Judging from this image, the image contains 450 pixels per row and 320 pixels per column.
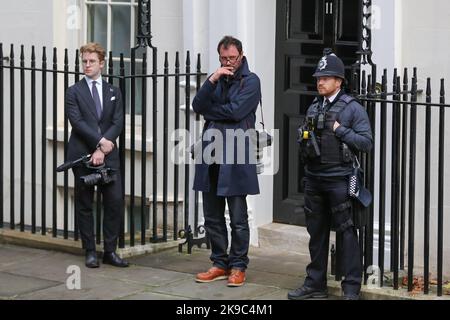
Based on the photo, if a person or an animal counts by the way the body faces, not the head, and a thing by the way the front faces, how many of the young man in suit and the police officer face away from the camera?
0

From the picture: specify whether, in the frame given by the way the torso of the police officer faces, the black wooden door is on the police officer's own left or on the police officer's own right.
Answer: on the police officer's own right

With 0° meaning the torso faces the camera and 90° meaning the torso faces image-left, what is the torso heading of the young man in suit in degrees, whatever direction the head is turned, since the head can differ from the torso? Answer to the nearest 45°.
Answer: approximately 0°

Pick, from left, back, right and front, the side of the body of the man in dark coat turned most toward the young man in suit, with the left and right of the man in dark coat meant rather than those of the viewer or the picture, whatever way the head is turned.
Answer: right

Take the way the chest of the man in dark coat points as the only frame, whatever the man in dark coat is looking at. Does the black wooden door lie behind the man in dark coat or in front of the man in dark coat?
behind

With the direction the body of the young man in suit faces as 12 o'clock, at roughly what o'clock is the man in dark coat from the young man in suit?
The man in dark coat is roughly at 10 o'clock from the young man in suit.

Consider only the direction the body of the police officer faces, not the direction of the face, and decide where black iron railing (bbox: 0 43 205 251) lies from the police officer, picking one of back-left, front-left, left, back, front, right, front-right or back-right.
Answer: right

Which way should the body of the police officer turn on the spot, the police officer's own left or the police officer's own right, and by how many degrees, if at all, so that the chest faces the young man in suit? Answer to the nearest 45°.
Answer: approximately 90° to the police officer's own right
